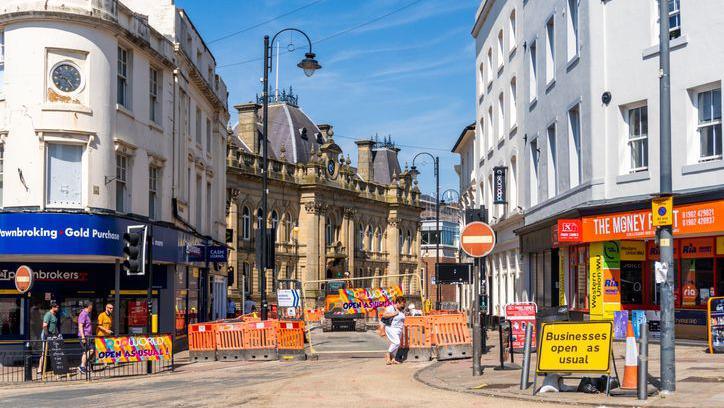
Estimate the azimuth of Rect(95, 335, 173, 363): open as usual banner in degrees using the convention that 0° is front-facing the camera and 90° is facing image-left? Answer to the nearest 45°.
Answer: approximately 0°

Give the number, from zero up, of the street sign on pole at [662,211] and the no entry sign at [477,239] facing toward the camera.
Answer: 2

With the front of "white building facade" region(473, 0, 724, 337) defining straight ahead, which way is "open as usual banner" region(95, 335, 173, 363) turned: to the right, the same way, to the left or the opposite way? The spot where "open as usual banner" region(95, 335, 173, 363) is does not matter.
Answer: to the left

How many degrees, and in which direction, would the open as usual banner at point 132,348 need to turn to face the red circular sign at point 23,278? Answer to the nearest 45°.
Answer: approximately 135° to its right

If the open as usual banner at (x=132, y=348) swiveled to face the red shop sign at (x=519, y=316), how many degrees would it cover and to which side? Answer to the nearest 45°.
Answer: approximately 90° to its left

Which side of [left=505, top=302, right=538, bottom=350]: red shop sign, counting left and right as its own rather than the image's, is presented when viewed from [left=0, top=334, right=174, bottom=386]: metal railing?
right

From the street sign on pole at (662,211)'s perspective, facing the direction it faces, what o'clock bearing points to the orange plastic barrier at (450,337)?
The orange plastic barrier is roughly at 5 o'clock from the street sign on pole.

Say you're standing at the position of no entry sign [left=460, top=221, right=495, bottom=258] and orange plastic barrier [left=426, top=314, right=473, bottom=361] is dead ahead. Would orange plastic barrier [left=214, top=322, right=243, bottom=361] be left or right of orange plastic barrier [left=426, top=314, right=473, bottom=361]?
left

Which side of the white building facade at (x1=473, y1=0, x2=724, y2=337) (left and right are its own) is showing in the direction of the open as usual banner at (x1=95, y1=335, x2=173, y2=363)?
front
